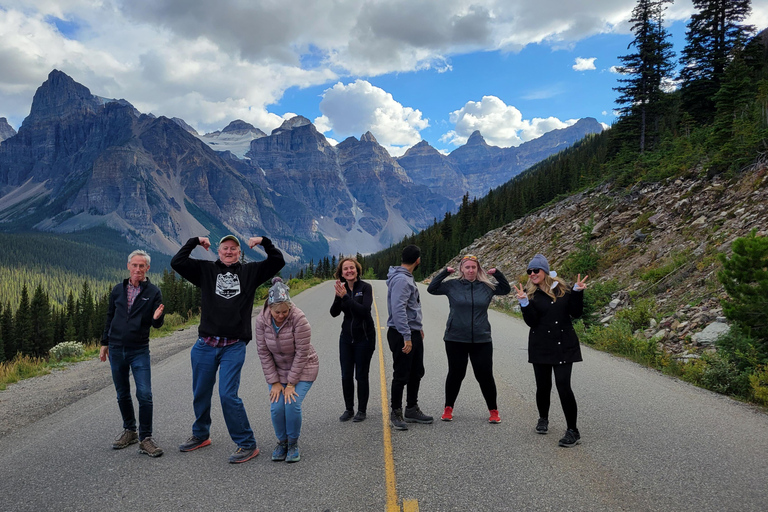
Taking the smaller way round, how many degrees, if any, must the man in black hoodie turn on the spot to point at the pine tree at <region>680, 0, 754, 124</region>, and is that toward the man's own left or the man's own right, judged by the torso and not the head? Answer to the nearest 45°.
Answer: approximately 135° to the man's own left

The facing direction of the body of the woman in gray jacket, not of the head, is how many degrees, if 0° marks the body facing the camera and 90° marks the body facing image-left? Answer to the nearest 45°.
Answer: approximately 0°

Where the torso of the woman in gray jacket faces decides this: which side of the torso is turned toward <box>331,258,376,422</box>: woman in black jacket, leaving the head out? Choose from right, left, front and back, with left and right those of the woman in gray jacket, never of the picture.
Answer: right

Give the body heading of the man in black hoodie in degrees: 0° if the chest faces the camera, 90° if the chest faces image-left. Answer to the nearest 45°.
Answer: approximately 0°
